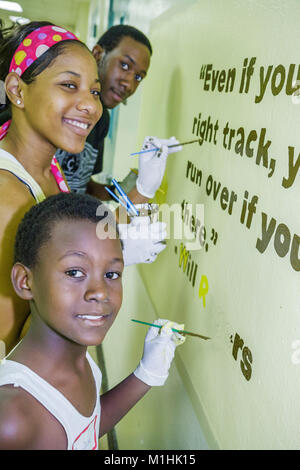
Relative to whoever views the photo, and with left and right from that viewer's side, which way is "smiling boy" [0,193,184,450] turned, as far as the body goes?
facing the viewer and to the right of the viewer

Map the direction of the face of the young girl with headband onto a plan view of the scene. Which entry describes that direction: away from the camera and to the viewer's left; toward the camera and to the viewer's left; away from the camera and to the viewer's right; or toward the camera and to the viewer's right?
toward the camera and to the viewer's right
